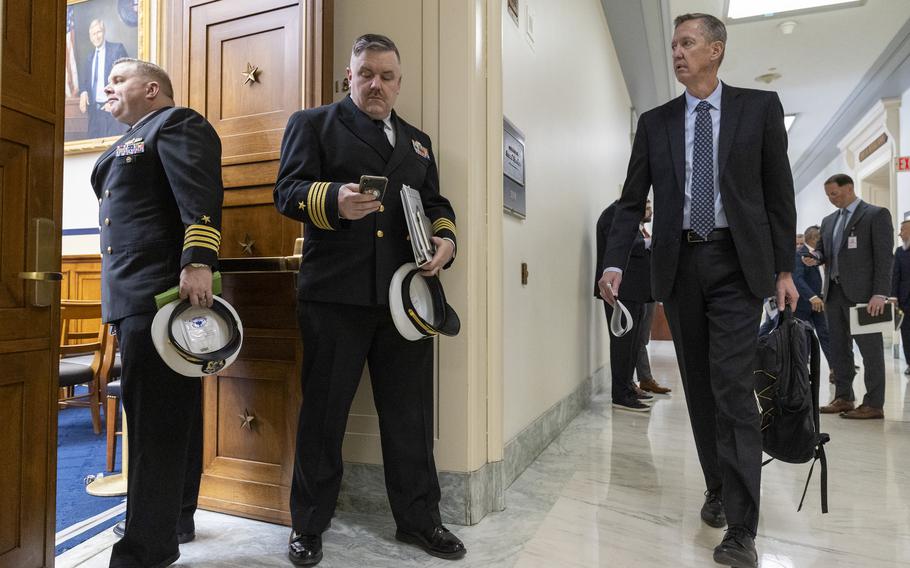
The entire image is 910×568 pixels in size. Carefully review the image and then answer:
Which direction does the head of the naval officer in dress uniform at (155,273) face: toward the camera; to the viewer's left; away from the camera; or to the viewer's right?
to the viewer's left

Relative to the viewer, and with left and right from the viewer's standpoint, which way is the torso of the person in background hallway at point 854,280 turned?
facing the viewer and to the left of the viewer

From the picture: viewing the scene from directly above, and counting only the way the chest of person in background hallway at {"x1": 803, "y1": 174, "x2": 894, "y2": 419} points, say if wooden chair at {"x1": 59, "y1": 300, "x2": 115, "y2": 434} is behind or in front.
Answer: in front

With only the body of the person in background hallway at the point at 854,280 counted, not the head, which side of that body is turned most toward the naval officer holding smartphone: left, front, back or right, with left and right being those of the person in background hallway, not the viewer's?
front

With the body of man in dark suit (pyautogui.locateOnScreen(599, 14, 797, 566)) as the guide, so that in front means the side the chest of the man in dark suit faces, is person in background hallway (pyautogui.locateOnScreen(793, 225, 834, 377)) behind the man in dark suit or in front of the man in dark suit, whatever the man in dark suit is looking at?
behind

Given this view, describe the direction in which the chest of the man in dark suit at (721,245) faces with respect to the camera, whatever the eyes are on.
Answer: toward the camera

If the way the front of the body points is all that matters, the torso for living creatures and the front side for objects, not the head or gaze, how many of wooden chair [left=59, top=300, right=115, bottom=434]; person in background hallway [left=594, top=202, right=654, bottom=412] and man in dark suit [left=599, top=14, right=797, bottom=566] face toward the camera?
1

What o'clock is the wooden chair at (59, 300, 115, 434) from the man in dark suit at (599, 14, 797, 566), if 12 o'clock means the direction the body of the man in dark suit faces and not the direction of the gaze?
The wooden chair is roughly at 3 o'clock from the man in dark suit.

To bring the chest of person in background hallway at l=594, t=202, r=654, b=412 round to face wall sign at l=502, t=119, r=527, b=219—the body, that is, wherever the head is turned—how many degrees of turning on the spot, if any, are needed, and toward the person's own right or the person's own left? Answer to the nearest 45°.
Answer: approximately 90° to the person's own right

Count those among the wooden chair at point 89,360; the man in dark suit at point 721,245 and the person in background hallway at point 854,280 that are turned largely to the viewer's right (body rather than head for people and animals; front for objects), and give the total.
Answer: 0

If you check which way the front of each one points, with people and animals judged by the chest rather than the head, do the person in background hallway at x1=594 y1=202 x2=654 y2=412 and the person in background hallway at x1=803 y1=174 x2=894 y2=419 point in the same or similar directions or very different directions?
very different directions
